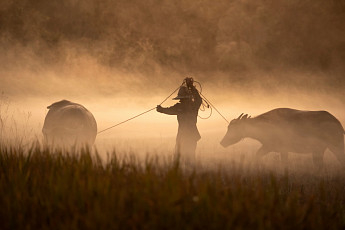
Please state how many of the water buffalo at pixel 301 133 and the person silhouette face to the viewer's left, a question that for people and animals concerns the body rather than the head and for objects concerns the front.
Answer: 2

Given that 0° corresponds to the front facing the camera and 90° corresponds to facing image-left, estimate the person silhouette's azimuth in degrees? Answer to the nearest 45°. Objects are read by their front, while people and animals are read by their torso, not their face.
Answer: approximately 90°

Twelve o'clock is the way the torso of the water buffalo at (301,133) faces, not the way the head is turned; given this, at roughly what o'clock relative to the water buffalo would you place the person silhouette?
The person silhouette is roughly at 11 o'clock from the water buffalo.

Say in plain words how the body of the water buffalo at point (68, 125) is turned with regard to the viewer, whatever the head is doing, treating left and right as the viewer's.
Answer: facing away from the viewer and to the left of the viewer

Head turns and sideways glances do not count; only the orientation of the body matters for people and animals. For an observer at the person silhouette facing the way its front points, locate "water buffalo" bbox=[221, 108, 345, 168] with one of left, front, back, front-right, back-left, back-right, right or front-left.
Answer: back

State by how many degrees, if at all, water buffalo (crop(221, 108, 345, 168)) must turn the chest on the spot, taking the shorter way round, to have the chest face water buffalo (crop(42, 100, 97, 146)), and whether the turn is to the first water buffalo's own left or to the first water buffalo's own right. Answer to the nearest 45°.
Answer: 0° — it already faces it

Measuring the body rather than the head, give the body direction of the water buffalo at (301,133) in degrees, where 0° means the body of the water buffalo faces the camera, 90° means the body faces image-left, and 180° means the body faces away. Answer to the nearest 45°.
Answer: approximately 90°

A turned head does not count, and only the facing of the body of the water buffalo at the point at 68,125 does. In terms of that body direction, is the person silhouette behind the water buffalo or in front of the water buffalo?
behind

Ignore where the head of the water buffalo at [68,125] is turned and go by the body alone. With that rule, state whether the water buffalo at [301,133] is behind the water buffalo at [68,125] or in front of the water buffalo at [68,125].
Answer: behind
